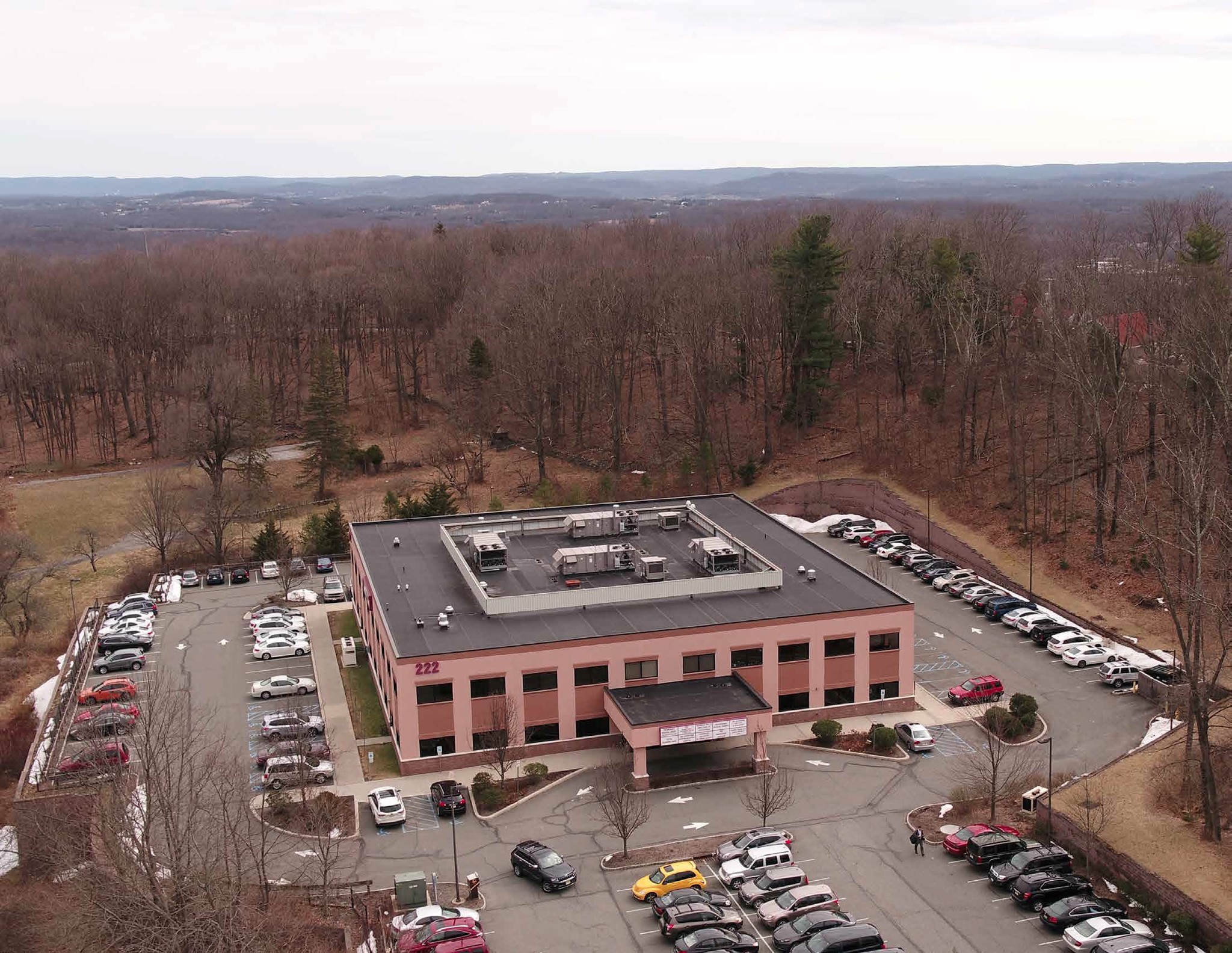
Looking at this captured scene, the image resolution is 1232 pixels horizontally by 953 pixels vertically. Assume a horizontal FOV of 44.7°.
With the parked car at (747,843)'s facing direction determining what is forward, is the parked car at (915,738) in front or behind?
behind

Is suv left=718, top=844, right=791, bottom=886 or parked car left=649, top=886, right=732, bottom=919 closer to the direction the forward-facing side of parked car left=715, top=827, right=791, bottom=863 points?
the parked car

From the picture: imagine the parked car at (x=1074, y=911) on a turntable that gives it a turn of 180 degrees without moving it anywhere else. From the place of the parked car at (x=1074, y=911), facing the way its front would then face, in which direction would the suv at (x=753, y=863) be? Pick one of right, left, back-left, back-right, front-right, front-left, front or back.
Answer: front-right

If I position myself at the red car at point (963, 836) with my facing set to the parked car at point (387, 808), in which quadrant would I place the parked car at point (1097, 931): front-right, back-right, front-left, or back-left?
back-left

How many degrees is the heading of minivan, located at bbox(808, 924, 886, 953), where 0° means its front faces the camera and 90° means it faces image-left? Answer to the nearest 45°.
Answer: approximately 45°

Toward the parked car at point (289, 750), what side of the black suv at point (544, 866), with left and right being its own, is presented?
back

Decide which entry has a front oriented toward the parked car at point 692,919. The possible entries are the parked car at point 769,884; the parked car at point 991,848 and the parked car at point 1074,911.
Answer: the parked car at point 769,884

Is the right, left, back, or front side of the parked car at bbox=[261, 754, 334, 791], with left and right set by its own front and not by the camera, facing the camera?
right

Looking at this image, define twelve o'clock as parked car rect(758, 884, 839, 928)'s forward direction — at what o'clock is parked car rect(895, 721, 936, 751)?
parked car rect(895, 721, 936, 751) is roughly at 5 o'clock from parked car rect(758, 884, 839, 928).

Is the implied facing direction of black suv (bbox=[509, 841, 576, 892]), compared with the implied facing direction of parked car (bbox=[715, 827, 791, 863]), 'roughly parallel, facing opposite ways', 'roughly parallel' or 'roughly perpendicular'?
roughly perpendicular

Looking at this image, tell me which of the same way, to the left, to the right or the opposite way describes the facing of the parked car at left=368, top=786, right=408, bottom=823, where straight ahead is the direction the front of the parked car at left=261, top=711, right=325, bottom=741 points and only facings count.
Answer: to the left

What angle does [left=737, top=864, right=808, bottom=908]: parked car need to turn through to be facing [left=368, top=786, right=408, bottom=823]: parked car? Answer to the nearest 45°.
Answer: approximately 45° to its right

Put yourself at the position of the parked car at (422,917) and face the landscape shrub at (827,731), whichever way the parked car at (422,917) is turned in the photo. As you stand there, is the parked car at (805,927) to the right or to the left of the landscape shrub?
right
